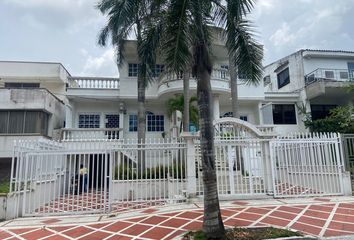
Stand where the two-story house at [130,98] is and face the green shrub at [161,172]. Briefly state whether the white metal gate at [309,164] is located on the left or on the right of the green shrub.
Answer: left

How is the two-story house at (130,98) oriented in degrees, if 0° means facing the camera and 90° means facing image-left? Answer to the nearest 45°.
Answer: approximately 0°

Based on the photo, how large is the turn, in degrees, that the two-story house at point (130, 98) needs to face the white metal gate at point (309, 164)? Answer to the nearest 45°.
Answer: approximately 45° to its left

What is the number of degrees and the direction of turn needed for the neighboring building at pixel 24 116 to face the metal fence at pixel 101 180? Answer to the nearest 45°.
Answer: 0° — it already faces it

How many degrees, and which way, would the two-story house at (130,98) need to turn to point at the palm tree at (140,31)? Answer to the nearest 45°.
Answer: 0° — it already faces it

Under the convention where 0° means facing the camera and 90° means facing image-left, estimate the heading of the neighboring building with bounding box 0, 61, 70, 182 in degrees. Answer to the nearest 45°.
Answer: approximately 0°

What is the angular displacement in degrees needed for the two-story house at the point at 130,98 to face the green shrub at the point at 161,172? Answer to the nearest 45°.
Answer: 0° — it already faces it

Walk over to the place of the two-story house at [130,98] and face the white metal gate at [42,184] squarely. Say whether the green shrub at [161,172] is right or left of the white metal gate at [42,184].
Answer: left
